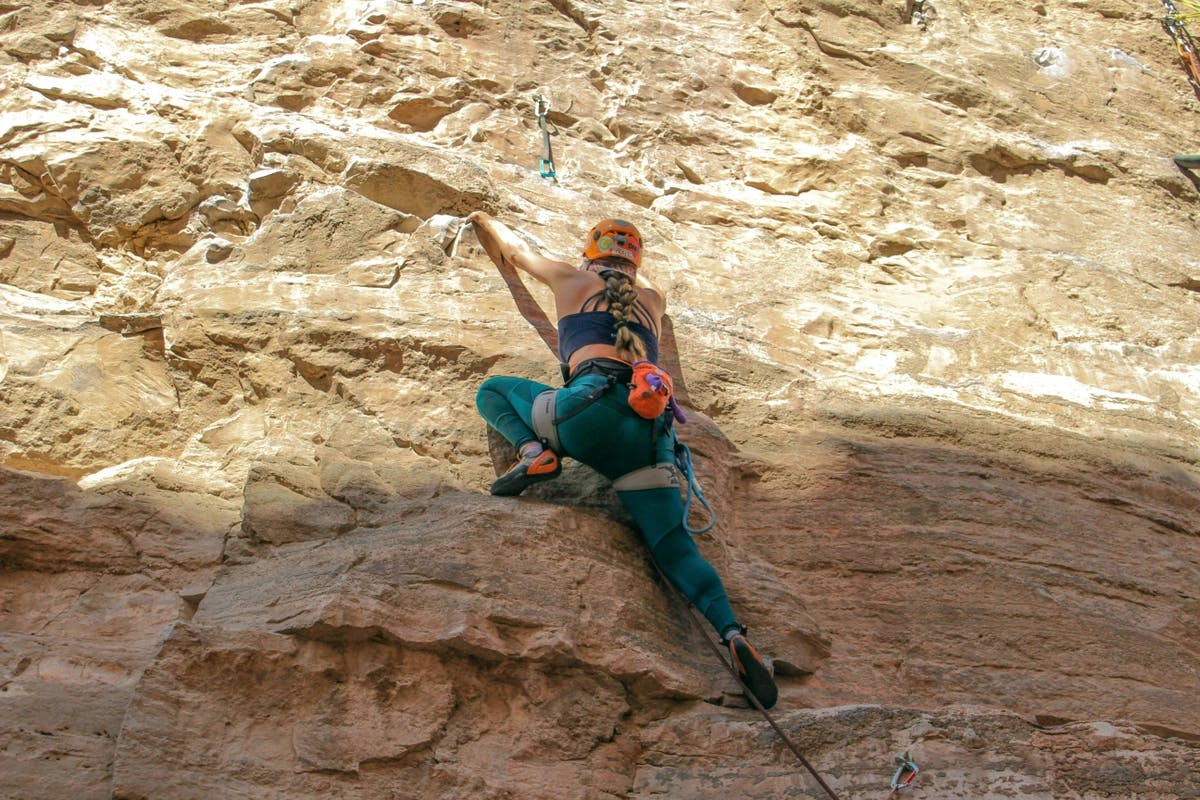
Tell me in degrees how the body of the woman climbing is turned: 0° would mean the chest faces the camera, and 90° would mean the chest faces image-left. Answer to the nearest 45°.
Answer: approximately 180°

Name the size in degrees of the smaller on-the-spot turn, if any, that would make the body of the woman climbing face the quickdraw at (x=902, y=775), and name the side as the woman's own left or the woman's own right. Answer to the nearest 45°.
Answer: approximately 135° to the woman's own right

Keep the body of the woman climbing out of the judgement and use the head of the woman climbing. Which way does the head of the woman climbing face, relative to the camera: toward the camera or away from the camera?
away from the camera
